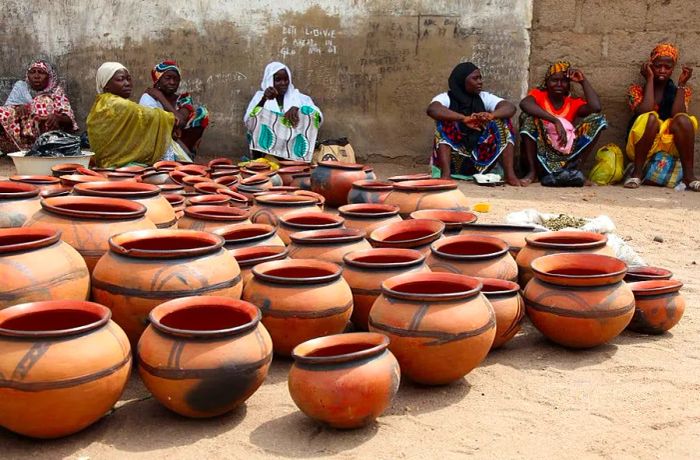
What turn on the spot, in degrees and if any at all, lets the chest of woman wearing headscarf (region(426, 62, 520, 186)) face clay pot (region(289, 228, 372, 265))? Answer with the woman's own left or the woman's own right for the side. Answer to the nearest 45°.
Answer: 0° — they already face it

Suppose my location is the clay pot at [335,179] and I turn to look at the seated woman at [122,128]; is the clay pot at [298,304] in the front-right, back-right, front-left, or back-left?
back-left

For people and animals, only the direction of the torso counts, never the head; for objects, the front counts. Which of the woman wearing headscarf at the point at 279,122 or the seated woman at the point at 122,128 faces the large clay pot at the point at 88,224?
the woman wearing headscarf

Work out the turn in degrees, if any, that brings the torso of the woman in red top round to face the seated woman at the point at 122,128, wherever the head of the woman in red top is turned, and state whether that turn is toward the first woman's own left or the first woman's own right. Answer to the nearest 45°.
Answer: approximately 90° to the first woman's own right

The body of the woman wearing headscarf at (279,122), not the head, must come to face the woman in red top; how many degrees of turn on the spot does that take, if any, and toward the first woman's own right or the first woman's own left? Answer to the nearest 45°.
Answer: approximately 90° to the first woman's own left
